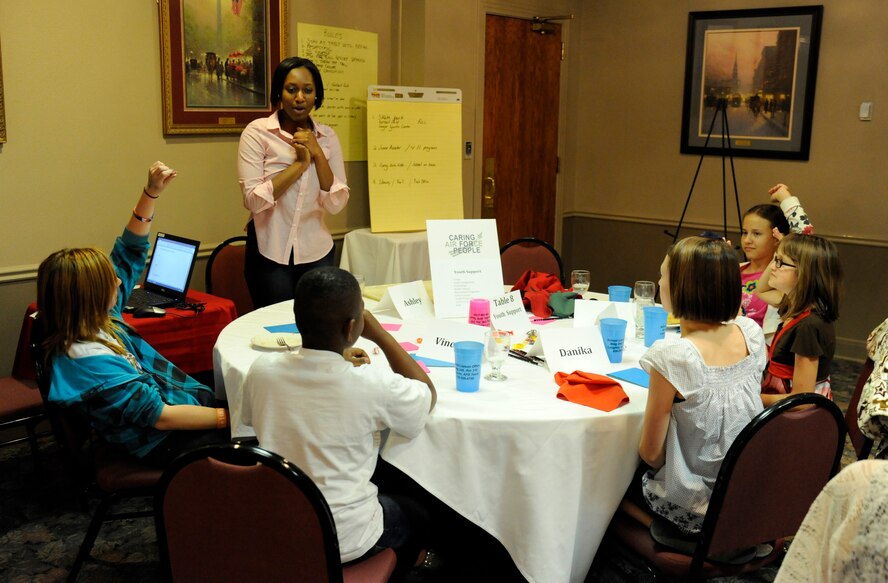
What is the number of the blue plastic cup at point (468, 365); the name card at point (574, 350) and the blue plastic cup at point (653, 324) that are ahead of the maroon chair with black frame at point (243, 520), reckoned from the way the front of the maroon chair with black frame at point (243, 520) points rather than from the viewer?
3

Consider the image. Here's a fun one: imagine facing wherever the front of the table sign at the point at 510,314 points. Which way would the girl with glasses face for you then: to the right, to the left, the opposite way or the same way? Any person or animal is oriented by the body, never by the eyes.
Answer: to the right

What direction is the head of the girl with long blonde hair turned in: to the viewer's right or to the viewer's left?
to the viewer's right

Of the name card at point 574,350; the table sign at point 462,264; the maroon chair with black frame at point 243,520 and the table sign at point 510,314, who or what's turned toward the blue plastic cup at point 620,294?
the maroon chair with black frame

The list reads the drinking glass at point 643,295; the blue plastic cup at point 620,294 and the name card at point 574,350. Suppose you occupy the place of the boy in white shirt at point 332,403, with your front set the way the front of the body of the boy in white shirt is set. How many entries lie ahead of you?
3

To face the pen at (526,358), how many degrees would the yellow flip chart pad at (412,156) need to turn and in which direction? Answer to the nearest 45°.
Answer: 0° — it already faces it

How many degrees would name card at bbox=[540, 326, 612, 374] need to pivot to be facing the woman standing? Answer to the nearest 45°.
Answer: approximately 135° to its right

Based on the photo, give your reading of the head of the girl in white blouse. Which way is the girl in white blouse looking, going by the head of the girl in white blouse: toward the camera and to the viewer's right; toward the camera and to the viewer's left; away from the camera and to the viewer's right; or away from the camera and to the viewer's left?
away from the camera and to the viewer's left
